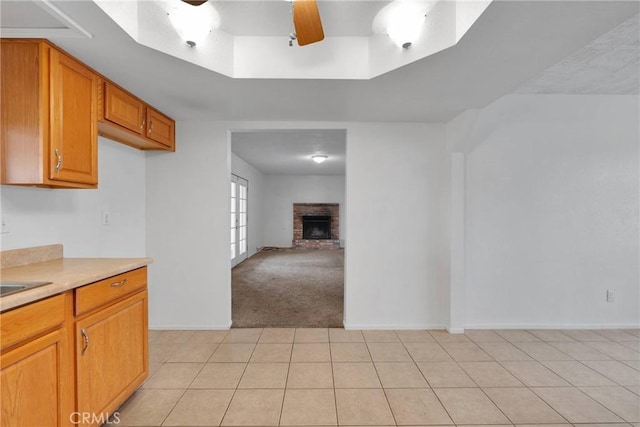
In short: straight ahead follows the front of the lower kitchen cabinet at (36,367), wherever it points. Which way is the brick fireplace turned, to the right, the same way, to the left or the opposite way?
to the right

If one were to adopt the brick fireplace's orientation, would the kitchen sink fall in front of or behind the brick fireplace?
in front

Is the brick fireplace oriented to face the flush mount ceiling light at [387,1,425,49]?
yes

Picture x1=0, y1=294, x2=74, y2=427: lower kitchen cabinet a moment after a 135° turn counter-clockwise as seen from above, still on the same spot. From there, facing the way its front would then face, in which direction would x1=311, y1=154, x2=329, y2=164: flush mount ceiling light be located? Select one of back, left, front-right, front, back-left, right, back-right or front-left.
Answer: front-right

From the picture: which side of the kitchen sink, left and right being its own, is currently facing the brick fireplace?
left

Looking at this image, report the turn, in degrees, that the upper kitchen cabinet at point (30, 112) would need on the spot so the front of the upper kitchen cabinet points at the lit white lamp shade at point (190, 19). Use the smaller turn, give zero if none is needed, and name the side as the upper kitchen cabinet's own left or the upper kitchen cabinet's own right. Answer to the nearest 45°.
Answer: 0° — it already faces it

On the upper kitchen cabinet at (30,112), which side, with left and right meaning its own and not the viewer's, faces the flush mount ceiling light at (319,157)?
left
